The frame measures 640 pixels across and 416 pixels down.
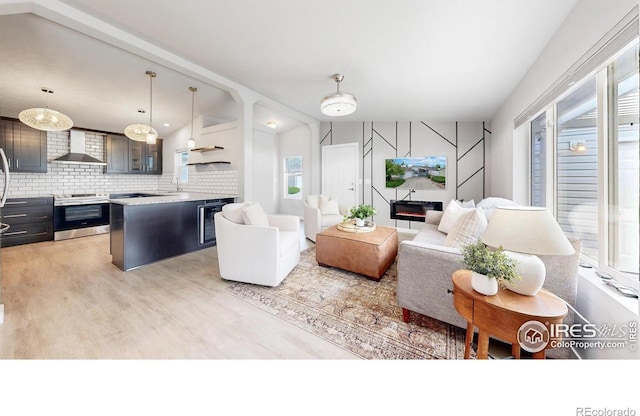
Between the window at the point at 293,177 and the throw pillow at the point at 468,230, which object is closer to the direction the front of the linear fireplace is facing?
the throw pillow

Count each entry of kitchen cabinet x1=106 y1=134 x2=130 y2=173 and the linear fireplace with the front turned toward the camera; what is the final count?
2

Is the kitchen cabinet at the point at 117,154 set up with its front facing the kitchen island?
yes

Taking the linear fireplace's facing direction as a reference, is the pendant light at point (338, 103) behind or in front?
in front

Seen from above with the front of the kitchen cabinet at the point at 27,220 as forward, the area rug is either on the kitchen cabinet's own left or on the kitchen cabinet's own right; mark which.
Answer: on the kitchen cabinet's own left

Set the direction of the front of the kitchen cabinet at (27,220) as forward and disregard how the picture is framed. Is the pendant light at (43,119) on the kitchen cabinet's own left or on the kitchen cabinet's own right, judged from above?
on the kitchen cabinet's own left

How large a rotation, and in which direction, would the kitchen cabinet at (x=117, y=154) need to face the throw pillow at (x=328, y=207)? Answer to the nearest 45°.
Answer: approximately 45° to its left

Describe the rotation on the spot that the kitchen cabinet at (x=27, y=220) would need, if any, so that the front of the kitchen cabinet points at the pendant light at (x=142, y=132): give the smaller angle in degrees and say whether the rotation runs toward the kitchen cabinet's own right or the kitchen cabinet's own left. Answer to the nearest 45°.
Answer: approximately 90° to the kitchen cabinet's own left

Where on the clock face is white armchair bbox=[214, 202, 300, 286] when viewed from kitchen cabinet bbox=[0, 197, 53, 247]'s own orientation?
The white armchair is roughly at 10 o'clock from the kitchen cabinet.

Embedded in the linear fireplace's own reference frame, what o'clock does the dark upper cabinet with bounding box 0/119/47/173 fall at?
The dark upper cabinet is roughly at 2 o'clock from the linear fireplace.

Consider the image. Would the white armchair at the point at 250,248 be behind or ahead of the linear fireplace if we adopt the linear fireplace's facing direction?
ahead

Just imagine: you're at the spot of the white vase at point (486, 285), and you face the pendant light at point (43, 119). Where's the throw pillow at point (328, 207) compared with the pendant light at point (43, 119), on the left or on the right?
right
